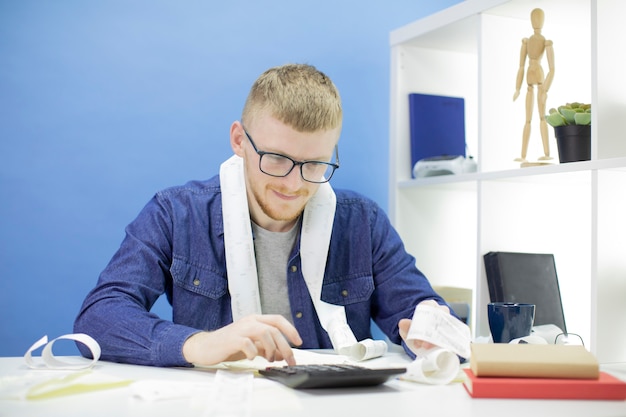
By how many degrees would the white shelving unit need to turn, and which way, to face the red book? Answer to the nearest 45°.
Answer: approximately 45° to its left

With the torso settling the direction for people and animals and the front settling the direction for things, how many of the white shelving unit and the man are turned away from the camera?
0

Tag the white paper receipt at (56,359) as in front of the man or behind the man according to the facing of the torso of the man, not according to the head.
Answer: in front

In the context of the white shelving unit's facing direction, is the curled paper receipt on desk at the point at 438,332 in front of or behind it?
in front

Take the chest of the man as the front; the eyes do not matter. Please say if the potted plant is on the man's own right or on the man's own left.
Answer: on the man's own left

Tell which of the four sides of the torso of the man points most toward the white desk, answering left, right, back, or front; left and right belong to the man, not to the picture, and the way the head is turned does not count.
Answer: front

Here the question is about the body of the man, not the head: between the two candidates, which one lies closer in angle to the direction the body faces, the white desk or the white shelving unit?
the white desk

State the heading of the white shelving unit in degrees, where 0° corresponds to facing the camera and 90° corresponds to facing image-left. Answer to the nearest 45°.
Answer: approximately 45°

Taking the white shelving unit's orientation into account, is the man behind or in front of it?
in front

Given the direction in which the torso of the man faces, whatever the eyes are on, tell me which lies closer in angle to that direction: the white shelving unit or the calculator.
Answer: the calculator

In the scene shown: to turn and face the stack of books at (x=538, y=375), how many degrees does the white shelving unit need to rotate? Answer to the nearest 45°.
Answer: approximately 45° to its left

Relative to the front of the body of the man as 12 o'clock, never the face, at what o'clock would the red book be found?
The red book is roughly at 11 o'clock from the man.
